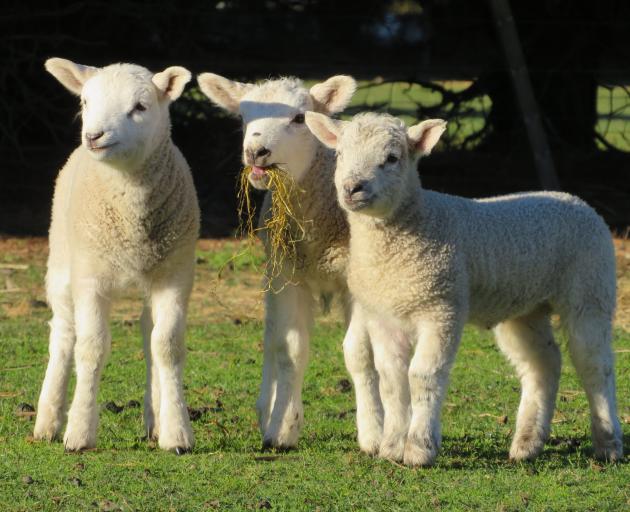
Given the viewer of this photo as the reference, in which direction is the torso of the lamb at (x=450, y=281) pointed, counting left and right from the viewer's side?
facing the viewer and to the left of the viewer

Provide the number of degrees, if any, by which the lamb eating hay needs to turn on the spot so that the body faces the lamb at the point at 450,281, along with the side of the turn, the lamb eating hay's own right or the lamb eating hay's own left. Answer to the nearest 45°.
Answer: approximately 90° to the lamb eating hay's own left

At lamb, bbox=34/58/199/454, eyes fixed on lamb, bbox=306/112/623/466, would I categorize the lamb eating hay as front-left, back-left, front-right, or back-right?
front-left

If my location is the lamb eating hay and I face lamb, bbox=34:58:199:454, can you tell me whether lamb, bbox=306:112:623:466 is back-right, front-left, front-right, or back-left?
back-left

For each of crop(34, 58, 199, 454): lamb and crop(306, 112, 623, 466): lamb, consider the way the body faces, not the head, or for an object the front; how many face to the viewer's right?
0

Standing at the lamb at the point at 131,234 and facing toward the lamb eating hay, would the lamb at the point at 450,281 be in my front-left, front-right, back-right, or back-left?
front-right

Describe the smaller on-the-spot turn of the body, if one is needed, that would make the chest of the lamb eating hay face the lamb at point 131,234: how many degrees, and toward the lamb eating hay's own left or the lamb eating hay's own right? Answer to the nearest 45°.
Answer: approximately 45° to the lamb eating hay's own right

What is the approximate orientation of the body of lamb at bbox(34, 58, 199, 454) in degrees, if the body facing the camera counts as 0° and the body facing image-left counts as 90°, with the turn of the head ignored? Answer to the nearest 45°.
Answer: approximately 0°

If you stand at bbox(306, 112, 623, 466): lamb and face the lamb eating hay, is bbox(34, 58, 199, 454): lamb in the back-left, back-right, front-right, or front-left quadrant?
front-left

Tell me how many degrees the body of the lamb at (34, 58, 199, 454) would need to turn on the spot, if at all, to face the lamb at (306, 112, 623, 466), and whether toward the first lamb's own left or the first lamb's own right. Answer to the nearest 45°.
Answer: approximately 90° to the first lamb's own left

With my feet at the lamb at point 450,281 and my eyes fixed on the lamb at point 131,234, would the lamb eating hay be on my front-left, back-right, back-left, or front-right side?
front-right

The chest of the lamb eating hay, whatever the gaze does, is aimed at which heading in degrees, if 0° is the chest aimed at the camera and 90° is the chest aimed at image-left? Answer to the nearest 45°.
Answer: approximately 45°

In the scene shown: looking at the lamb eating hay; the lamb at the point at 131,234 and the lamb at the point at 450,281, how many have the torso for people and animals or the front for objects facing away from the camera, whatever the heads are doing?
0

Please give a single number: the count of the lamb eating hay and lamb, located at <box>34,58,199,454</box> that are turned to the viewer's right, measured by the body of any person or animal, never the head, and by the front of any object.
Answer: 0

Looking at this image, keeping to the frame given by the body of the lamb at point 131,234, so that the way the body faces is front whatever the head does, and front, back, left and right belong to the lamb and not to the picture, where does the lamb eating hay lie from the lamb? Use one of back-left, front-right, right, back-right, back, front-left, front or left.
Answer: left
